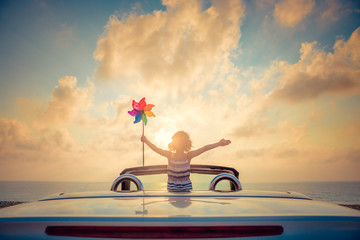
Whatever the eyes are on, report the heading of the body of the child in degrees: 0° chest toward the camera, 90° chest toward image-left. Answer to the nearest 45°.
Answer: approximately 180°

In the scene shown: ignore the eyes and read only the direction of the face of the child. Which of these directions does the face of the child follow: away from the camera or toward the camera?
away from the camera
